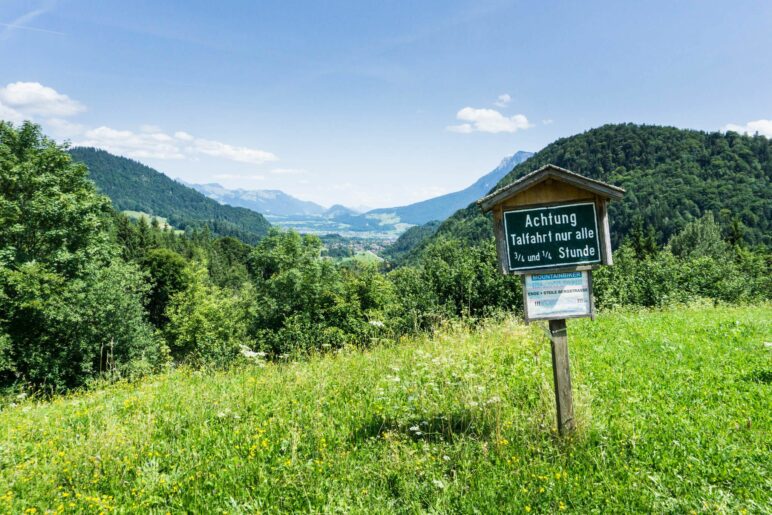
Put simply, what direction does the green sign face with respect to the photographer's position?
facing the viewer

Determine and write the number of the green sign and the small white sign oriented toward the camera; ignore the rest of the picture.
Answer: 2

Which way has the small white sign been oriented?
toward the camera

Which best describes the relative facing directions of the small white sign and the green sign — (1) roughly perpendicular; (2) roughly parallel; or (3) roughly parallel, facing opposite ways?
roughly parallel
